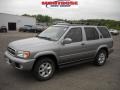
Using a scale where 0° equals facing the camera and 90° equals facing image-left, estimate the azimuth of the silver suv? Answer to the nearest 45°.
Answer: approximately 45°
